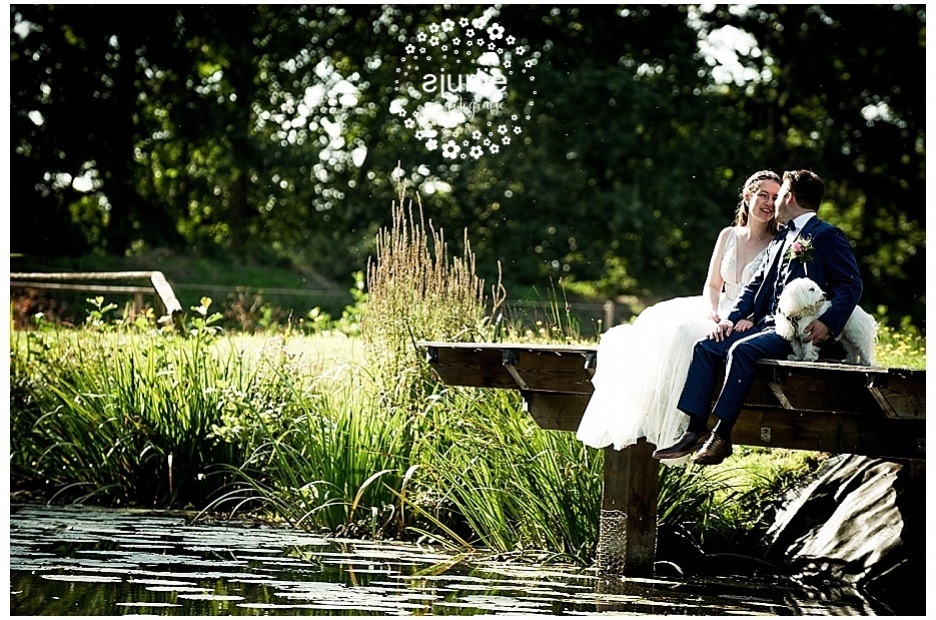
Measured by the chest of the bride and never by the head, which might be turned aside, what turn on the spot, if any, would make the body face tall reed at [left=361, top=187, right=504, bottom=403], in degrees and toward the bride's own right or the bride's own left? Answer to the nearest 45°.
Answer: approximately 90° to the bride's own right

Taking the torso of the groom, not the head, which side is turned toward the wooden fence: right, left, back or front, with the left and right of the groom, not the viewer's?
right
